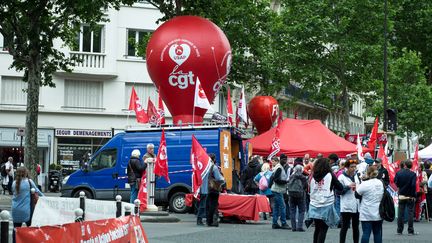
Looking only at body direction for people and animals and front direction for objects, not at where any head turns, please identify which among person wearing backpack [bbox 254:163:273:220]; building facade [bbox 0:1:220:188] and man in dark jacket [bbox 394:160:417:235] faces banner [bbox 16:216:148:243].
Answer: the building facade

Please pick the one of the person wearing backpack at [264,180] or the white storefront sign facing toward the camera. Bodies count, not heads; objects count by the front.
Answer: the white storefront sign

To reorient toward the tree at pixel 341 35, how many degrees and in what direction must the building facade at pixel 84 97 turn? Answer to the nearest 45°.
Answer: approximately 90° to its left

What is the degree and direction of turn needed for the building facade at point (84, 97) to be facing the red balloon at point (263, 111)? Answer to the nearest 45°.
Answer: approximately 45° to its left

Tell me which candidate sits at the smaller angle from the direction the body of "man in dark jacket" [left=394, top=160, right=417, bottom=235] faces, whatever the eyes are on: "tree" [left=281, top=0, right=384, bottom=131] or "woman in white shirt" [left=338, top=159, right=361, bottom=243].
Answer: the tree

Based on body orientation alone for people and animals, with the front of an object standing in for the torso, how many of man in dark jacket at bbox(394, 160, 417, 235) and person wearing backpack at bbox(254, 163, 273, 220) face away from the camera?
2

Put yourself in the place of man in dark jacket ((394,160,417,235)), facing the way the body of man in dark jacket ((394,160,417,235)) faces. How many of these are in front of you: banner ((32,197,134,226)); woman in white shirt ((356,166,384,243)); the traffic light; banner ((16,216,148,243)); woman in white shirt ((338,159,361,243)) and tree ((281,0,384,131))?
2

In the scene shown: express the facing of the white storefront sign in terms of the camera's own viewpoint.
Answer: facing the viewer

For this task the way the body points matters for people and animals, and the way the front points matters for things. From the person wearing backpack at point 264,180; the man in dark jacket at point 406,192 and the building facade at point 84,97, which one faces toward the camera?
the building facade

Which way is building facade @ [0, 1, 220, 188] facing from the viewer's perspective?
toward the camera

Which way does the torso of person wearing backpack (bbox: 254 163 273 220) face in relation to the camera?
away from the camera

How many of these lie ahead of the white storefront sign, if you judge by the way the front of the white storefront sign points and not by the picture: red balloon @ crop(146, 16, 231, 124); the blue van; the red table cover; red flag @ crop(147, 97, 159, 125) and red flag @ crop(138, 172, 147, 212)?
5

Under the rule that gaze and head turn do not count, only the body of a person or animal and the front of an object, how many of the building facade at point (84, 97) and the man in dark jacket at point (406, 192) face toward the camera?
1

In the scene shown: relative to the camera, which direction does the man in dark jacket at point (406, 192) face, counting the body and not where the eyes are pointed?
away from the camera

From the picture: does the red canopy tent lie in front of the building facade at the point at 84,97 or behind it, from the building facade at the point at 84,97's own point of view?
in front
